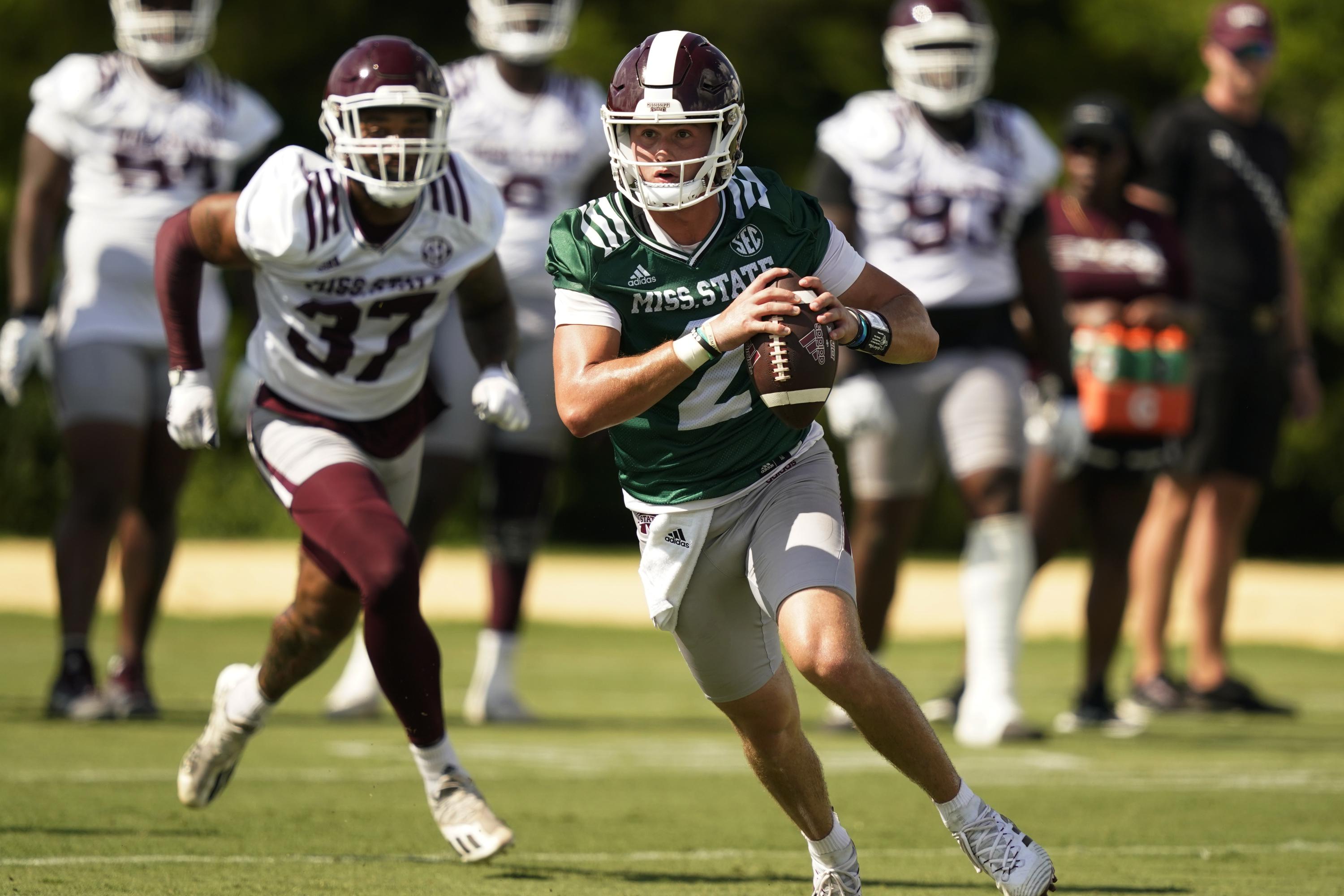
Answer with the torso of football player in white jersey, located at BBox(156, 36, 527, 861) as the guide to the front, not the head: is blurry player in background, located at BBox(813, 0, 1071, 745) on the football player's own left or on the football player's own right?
on the football player's own left

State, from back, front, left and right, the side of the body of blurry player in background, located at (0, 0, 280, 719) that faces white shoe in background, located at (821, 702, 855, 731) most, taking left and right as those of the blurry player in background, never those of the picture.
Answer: left

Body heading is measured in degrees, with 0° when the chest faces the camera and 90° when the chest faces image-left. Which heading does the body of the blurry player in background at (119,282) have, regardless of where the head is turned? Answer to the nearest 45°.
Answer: approximately 0°

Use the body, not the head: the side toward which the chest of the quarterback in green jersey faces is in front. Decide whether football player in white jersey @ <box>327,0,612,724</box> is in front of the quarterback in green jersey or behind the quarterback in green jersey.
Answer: behind

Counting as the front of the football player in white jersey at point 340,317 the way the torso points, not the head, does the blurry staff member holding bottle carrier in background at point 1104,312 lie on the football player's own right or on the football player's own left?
on the football player's own left

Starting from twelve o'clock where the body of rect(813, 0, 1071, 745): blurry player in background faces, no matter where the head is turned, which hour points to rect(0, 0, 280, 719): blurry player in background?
rect(0, 0, 280, 719): blurry player in background is roughly at 3 o'clock from rect(813, 0, 1071, 745): blurry player in background.

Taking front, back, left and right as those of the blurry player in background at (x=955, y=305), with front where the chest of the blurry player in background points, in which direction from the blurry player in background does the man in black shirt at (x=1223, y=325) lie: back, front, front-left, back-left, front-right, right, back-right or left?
back-left

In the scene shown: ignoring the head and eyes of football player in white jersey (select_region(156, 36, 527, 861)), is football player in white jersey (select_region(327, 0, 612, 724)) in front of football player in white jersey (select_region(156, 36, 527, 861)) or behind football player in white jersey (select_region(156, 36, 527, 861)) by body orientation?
behind

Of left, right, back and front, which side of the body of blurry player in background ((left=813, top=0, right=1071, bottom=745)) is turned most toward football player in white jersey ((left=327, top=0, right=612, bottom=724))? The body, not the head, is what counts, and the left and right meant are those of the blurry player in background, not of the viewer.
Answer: right

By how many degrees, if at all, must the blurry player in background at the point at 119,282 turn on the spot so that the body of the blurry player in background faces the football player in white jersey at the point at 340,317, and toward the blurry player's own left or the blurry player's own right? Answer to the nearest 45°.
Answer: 0° — they already face them

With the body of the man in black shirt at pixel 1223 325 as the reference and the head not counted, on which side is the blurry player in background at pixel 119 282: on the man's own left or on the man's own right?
on the man's own right
